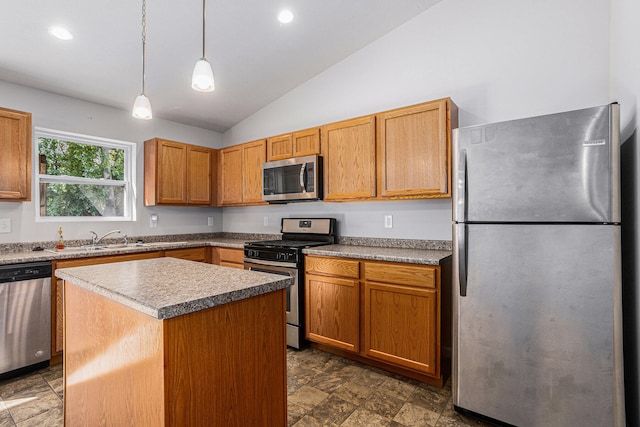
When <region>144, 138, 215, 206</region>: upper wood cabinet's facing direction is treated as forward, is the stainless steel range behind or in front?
in front

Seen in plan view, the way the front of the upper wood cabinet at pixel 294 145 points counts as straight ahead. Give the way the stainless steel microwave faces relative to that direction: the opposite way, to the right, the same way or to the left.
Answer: the same way

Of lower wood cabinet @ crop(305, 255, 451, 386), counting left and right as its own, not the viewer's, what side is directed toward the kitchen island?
front

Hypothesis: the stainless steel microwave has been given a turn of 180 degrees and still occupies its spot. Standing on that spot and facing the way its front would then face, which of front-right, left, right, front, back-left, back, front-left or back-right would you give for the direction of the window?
back-left

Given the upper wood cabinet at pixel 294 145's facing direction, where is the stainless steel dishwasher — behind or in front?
in front

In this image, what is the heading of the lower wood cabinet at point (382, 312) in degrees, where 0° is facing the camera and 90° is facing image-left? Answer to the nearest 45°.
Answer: approximately 45°

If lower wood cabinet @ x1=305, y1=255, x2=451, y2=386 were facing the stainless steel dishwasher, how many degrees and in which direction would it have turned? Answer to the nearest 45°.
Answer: approximately 45° to its right

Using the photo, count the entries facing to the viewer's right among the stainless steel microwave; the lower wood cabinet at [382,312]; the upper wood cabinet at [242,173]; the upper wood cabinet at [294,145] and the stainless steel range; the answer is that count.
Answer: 0

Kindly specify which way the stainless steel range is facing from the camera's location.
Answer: facing the viewer and to the left of the viewer

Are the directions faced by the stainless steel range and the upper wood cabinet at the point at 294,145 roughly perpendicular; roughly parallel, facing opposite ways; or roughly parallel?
roughly parallel

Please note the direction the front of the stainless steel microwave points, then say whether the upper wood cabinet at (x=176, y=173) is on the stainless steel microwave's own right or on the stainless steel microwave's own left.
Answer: on the stainless steel microwave's own right

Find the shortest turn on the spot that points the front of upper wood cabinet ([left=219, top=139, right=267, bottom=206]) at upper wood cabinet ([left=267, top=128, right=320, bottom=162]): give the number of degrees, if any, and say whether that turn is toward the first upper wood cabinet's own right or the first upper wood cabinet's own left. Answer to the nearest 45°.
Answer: approximately 90° to the first upper wood cabinet's own left

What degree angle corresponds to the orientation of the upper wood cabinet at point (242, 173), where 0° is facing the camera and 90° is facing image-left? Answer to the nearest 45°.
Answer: approximately 45°

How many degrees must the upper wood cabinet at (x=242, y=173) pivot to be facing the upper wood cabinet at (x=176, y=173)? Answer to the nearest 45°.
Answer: approximately 45° to its right

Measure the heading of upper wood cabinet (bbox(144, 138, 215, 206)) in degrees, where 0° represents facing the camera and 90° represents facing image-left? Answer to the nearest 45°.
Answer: approximately 315°
